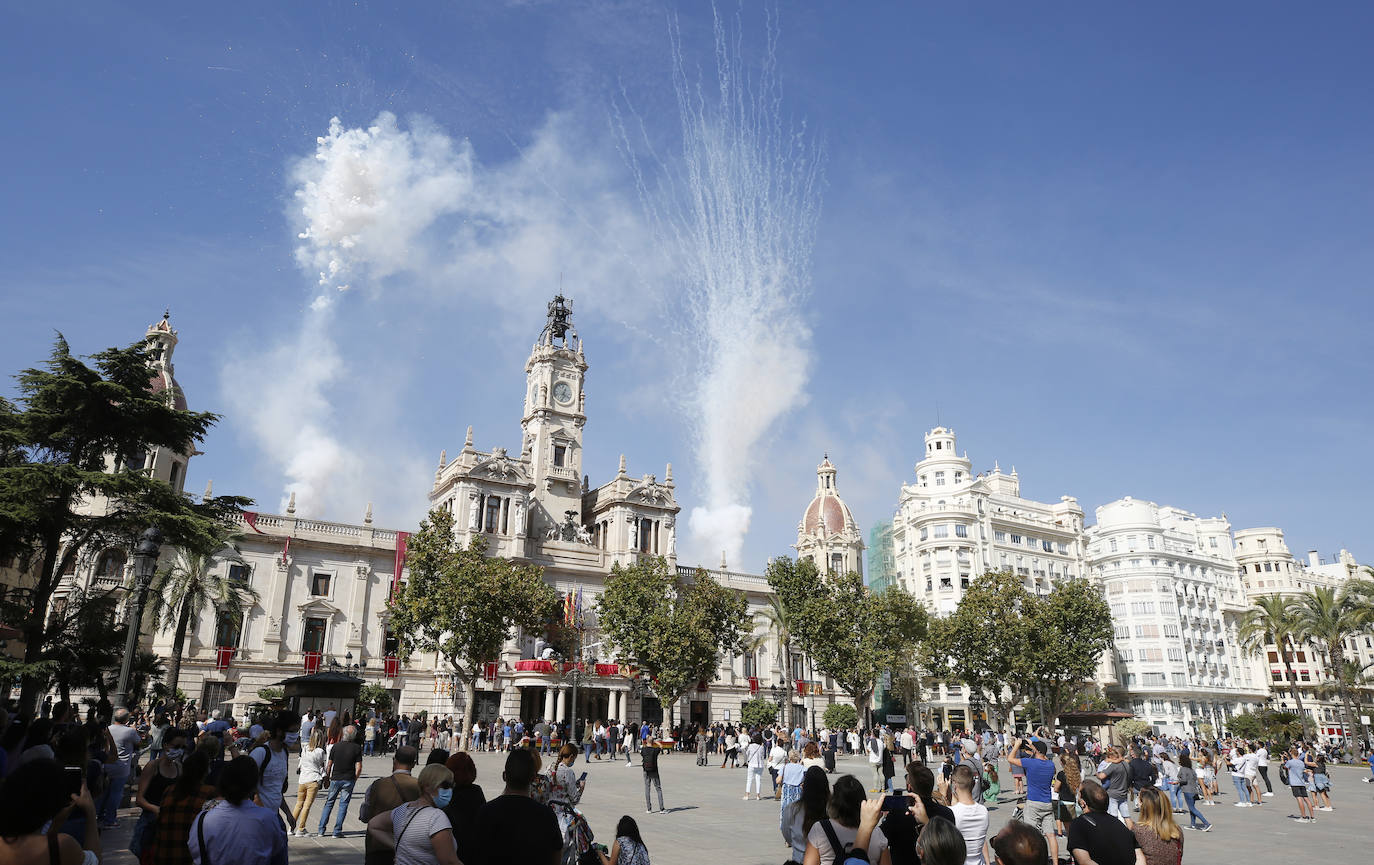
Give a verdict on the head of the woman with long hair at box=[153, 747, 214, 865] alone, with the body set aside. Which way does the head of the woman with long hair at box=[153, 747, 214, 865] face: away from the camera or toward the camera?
away from the camera

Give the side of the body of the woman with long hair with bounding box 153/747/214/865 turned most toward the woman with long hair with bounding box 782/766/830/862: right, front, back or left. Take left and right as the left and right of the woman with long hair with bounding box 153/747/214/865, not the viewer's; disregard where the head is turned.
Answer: right

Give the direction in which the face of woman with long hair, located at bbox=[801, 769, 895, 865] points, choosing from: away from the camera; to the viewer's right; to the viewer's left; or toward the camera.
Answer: away from the camera

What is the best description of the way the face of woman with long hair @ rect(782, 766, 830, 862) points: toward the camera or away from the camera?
away from the camera

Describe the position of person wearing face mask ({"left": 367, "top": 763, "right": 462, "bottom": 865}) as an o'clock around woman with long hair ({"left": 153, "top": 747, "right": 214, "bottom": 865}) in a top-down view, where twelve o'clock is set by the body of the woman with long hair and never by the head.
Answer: The person wearing face mask is roughly at 3 o'clock from the woman with long hair.

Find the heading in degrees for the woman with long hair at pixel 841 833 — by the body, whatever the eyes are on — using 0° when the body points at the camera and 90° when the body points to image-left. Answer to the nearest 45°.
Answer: approximately 180°

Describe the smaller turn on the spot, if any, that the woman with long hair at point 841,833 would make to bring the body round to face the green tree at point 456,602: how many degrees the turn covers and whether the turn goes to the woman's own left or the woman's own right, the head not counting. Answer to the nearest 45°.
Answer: approximately 45° to the woman's own left

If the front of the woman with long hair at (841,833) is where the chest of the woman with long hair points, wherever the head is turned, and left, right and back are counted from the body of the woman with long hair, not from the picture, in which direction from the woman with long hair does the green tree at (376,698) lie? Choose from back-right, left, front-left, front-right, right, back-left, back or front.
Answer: front-left

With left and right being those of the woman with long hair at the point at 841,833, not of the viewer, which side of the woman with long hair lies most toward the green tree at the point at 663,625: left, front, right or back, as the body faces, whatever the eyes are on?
front

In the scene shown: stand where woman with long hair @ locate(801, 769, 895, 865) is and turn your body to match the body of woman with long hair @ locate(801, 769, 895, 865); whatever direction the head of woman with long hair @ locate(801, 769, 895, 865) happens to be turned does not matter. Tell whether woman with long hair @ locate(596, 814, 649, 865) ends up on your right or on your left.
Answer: on your left

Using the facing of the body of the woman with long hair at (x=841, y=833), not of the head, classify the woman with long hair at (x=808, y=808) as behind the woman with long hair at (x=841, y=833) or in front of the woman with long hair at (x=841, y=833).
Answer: in front

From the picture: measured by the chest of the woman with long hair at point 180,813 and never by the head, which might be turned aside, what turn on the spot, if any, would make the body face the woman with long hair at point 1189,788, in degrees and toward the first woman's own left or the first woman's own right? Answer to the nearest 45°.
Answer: approximately 45° to the first woman's own right

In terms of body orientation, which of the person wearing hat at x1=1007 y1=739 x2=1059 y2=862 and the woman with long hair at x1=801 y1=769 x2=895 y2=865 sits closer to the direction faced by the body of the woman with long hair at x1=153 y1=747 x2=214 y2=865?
the person wearing hat

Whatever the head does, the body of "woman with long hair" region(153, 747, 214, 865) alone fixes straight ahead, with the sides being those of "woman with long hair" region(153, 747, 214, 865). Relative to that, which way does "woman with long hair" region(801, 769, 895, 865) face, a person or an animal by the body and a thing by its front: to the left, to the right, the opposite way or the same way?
the same way

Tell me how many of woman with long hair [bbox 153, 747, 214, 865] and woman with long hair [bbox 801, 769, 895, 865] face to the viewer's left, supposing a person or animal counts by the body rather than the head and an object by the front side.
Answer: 0

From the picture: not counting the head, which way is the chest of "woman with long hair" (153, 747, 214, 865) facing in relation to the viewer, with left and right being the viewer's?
facing away from the viewer and to the right of the viewer

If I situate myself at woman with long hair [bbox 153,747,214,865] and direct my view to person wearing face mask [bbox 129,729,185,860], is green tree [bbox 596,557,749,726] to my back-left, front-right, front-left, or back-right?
front-right
